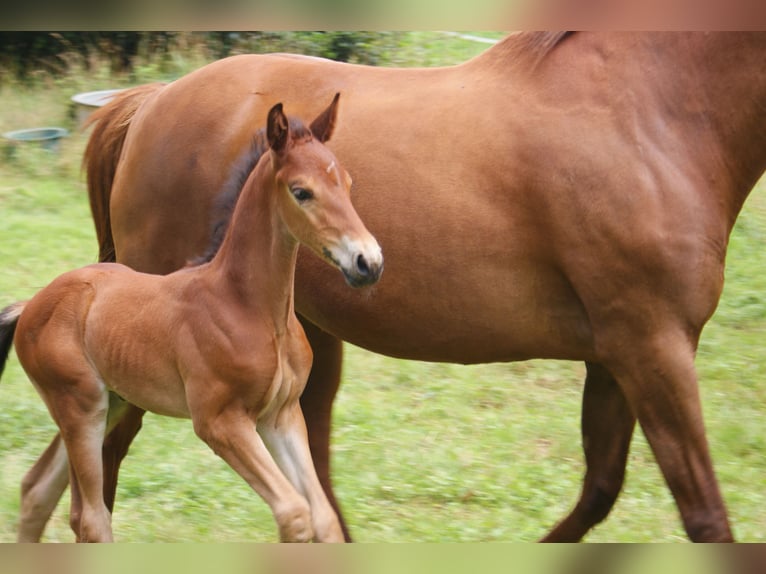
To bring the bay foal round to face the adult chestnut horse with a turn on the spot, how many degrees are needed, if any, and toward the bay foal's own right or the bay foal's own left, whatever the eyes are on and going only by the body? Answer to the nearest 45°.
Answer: approximately 45° to the bay foal's own left

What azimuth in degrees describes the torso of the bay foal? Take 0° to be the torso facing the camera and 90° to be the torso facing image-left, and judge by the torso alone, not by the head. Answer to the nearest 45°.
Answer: approximately 315°

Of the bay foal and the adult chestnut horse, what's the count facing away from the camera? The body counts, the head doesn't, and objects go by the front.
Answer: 0

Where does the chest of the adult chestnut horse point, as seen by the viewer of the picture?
to the viewer's right

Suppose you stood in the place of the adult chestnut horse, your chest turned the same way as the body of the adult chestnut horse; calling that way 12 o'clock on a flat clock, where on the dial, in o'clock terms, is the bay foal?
The bay foal is roughly at 5 o'clock from the adult chestnut horse.
